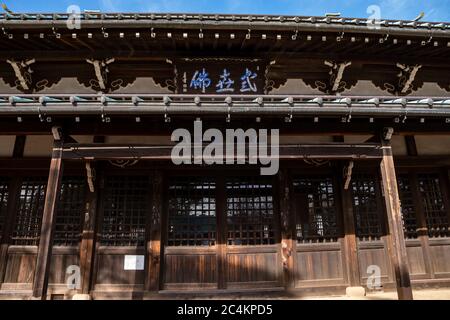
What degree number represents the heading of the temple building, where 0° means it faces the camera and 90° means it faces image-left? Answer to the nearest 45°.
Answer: approximately 0°

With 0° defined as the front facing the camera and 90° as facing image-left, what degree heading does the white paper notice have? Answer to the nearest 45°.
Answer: approximately 0°
